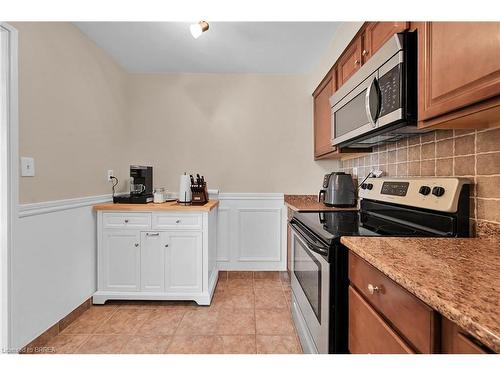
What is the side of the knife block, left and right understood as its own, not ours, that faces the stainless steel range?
left

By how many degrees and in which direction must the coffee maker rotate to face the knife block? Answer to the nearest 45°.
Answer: approximately 90° to its left

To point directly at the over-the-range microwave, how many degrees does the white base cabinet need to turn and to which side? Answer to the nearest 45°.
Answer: approximately 45° to its left

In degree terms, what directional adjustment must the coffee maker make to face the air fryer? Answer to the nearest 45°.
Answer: approximately 90° to its left

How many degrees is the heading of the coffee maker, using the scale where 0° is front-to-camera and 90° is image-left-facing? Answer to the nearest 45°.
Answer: approximately 45°

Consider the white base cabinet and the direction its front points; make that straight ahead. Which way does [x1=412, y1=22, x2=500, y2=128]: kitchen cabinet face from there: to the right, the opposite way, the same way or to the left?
to the right

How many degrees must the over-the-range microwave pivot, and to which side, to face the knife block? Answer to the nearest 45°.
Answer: approximately 45° to its right
